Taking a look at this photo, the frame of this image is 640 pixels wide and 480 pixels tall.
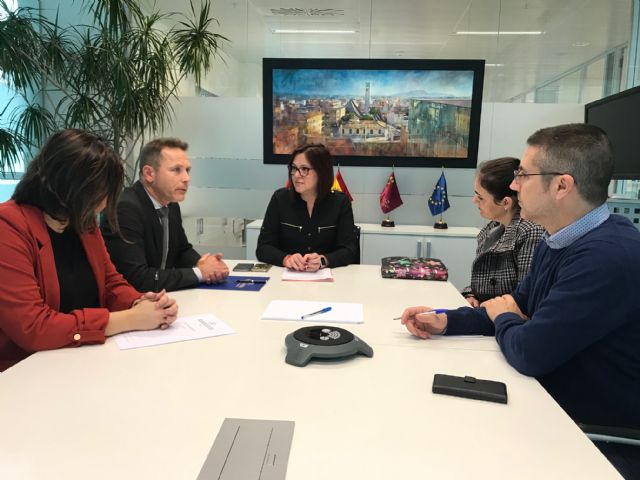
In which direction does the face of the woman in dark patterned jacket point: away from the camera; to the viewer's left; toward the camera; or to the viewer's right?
to the viewer's left

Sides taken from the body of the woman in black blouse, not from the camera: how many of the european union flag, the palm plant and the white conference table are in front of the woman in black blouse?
1

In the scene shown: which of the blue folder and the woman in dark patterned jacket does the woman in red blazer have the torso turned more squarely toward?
the woman in dark patterned jacket

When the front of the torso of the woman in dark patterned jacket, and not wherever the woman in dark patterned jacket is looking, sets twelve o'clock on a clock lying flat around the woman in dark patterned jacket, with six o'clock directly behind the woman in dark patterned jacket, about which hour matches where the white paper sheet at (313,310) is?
The white paper sheet is roughly at 12 o'clock from the woman in dark patterned jacket.

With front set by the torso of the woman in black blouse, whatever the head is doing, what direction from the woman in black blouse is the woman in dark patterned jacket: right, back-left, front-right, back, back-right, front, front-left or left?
front-left

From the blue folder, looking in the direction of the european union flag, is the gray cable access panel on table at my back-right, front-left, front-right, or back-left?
back-right

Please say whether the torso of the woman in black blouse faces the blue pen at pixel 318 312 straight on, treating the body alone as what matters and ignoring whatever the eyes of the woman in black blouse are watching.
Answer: yes

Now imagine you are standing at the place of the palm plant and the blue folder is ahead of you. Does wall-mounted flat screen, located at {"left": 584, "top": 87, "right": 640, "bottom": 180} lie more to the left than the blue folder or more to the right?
left

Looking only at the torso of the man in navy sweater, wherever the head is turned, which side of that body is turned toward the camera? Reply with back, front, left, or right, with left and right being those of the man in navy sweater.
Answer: left

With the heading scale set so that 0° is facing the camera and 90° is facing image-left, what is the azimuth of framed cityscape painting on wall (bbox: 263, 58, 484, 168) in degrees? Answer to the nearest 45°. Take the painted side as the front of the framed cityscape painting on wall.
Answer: approximately 0°

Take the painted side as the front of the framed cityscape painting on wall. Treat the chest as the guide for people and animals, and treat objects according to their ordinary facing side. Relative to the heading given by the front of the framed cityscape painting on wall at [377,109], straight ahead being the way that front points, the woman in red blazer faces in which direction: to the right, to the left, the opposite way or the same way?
to the left
